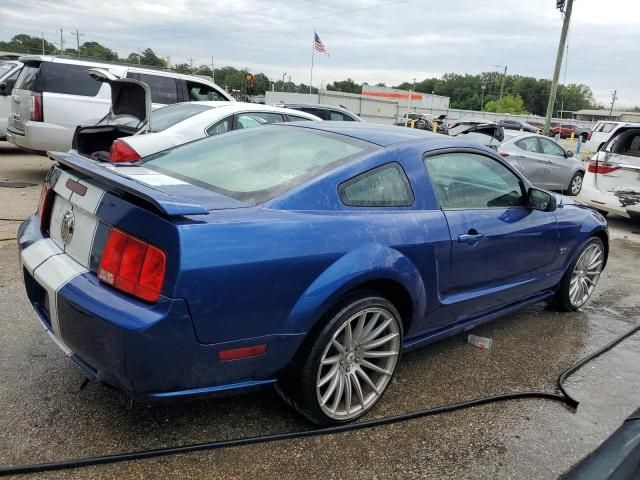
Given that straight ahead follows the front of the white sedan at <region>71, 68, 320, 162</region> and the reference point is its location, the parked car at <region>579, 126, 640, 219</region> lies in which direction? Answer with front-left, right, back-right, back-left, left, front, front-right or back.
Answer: front-right

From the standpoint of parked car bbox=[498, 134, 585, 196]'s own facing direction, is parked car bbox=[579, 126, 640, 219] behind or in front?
in front

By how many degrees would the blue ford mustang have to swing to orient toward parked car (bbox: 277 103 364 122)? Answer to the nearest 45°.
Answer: approximately 45° to its left

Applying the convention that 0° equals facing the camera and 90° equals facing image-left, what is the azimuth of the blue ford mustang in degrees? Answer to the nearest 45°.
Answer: approximately 225°

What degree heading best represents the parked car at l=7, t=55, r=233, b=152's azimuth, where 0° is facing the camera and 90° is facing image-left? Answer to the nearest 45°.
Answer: approximately 225°

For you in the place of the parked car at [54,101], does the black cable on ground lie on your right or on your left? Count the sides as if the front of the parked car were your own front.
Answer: on your right

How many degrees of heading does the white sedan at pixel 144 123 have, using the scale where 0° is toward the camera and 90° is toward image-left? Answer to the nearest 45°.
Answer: approximately 225°

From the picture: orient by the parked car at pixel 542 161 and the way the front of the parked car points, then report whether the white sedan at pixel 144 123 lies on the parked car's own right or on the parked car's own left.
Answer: on the parked car's own right

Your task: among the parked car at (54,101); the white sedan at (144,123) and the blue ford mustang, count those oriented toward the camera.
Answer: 0

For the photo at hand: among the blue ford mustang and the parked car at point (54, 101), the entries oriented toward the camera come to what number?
0

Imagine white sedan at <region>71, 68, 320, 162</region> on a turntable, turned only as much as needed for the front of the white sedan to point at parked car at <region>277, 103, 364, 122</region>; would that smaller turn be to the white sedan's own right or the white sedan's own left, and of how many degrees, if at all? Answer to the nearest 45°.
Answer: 0° — it already faces it

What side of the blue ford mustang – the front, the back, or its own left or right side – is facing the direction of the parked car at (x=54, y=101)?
left

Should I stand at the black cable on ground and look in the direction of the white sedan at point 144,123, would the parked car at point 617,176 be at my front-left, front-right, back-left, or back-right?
front-right

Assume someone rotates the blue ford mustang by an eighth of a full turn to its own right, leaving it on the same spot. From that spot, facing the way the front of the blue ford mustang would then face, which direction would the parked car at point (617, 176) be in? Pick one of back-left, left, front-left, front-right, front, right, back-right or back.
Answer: front-left

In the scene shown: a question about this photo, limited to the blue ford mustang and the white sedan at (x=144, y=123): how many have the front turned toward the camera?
0

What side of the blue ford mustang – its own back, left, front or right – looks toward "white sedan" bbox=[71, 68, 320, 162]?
left
